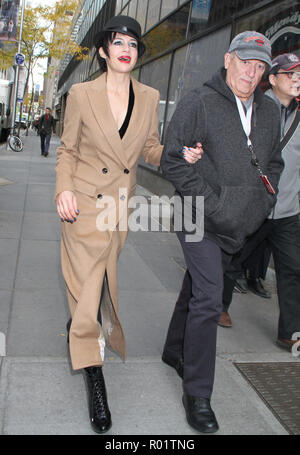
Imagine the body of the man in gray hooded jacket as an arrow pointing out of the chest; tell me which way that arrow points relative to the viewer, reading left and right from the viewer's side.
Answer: facing the viewer and to the right of the viewer

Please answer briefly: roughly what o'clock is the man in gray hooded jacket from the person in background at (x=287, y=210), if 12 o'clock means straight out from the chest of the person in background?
The man in gray hooded jacket is roughly at 2 o'clock from the person in background.

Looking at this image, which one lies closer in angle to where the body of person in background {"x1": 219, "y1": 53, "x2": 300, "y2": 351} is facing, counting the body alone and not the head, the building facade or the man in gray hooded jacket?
the man in gray hooded jacket

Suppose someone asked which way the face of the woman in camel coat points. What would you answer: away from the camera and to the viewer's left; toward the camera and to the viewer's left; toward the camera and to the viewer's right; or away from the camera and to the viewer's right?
toward the camera and to the viewer's right

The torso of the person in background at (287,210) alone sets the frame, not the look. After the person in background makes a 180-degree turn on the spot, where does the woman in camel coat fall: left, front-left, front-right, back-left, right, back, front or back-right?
left

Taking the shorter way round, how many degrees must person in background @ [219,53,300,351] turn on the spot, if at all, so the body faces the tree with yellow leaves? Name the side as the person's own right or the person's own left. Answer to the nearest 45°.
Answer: approximately 180°

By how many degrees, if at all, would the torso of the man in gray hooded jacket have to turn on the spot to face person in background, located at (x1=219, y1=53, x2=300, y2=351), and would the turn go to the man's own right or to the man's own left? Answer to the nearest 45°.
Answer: approximately 90° to the man's own left

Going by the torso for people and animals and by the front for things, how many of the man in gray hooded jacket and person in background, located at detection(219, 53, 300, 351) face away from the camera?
0

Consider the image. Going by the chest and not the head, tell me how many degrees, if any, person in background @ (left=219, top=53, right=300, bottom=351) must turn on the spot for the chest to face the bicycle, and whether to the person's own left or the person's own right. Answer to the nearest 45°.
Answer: approximately 180°

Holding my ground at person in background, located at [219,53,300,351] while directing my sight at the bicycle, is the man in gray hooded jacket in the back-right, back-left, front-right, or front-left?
back-left

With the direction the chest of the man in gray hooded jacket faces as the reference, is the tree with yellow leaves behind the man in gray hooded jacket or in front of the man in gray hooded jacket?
behind
